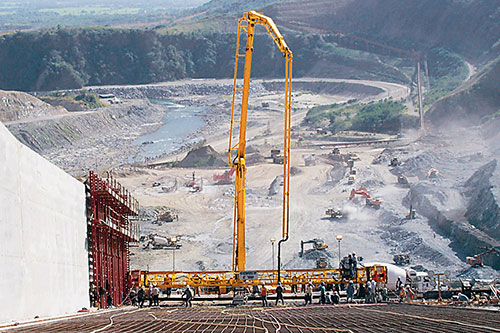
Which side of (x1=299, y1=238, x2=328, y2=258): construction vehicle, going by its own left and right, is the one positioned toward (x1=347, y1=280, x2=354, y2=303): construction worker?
left

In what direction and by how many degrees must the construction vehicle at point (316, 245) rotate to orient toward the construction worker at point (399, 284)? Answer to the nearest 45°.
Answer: approximately 90° to its left

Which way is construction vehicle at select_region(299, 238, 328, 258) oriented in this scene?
to the viewer's left
